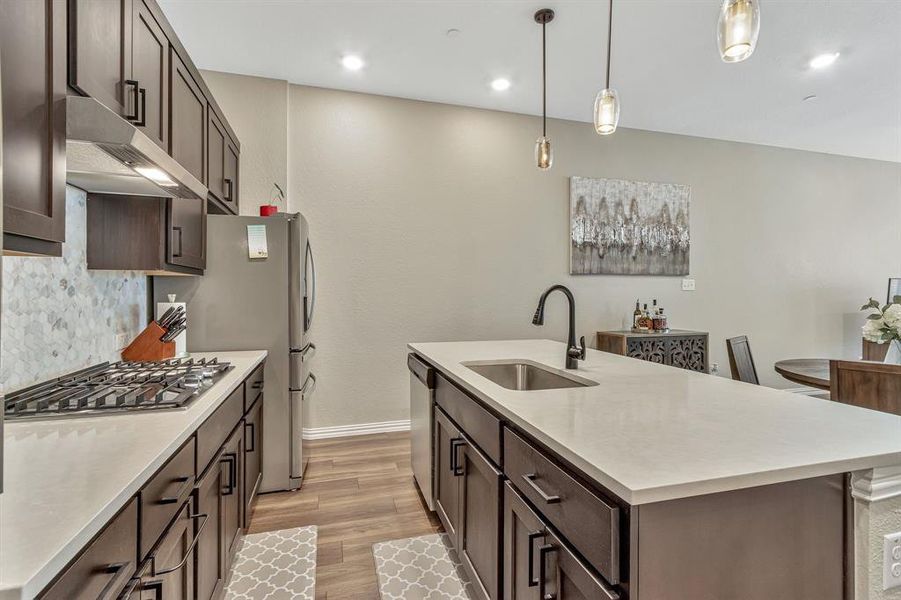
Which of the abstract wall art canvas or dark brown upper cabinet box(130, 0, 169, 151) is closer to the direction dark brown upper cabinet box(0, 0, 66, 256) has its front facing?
the abstract wall art canvas

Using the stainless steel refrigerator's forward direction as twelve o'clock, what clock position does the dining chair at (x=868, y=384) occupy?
The dining chair is roughly at 1 o'clock from the stainless steel refrigerator.

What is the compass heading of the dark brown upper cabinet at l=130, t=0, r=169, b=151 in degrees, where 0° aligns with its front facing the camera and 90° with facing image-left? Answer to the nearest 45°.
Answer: approximately 270°

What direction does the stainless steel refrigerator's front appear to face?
to the viewer's right

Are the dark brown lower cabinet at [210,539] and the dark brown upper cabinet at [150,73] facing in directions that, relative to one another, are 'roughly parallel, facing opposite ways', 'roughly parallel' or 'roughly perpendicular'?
roughly parallel

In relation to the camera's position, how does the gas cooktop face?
facing to the right of the viewer

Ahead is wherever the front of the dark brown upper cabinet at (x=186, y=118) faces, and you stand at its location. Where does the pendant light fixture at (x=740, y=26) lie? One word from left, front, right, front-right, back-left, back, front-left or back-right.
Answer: front-right

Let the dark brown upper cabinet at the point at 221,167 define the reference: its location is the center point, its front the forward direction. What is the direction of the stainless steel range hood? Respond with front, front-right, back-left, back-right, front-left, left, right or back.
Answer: right

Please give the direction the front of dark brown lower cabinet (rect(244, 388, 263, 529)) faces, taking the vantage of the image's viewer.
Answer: facing to the right of the viewer

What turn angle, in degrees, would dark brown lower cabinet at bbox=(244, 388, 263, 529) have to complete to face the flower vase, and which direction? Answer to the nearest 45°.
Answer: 0° — it already faces it

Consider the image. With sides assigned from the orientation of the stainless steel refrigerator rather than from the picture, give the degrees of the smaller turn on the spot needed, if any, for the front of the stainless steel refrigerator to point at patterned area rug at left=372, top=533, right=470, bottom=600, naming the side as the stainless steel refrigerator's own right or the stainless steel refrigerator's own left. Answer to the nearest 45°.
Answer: approximately 45° to the stainless steel refrigerator's own right

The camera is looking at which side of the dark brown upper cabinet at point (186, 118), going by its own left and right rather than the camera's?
right

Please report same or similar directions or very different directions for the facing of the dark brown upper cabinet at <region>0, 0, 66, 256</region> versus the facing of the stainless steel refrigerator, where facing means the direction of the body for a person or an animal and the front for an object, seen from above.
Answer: same or similar directions
